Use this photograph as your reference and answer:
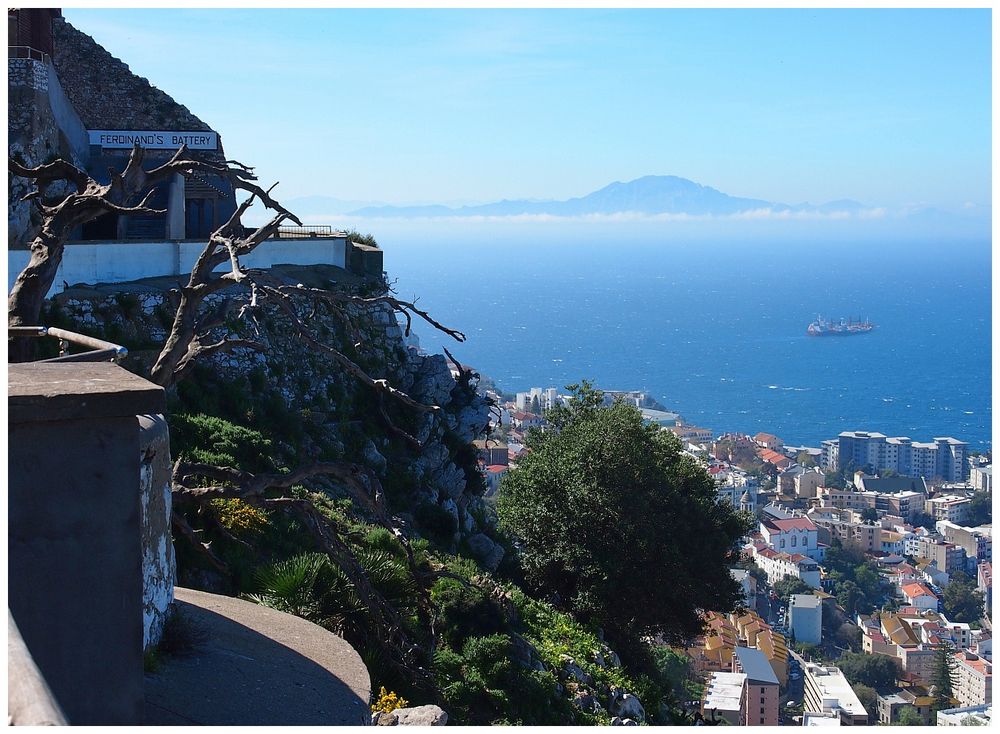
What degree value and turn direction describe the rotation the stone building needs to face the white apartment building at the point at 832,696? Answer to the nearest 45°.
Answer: approximately 90° to its left

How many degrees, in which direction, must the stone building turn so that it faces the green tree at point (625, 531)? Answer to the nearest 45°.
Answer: approximately 45° to its left

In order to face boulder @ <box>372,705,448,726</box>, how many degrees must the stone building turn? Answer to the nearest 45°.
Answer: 0° — it already faces it

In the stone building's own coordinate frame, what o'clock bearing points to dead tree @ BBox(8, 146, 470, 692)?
The dead tree is roughly at 12 o'clock from the stone building.

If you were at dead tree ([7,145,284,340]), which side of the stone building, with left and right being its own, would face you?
front

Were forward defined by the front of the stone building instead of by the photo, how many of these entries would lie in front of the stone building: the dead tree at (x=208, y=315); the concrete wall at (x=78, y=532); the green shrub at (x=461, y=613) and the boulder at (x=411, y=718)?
4

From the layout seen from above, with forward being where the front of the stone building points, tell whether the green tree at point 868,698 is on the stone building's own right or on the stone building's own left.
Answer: on the stone building's own left

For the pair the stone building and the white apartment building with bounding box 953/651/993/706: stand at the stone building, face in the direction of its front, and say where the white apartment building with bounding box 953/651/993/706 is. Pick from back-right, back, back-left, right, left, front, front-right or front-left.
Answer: left

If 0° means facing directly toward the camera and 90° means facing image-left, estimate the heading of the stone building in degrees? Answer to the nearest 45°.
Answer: approximately 0°

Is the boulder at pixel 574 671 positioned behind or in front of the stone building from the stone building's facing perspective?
in front

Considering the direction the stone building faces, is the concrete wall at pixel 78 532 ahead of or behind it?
ahead

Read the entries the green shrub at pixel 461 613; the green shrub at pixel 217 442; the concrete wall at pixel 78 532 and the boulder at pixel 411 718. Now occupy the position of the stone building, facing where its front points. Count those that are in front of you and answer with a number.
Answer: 4
